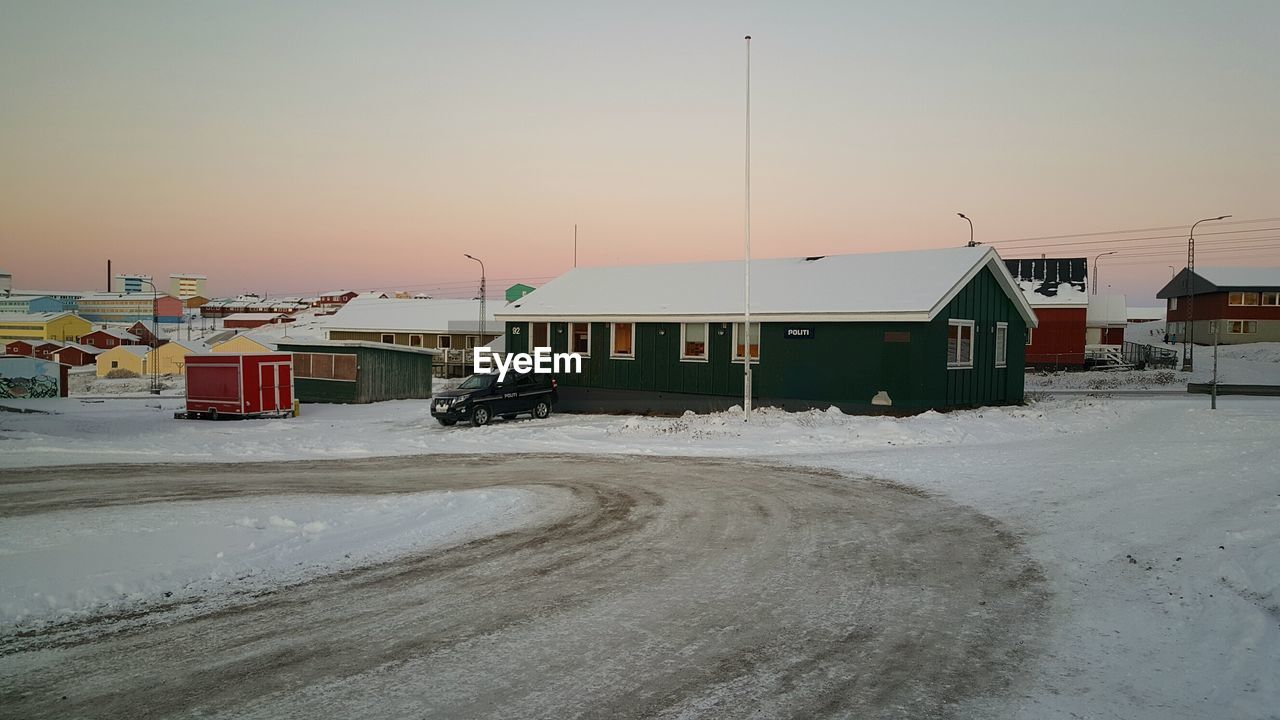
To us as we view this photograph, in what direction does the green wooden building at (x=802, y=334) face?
facing the viewer and to the left of the viewer

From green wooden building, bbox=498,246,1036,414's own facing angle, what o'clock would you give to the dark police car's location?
The dark police car is roughly at 1 o'clock from the green wooden building.

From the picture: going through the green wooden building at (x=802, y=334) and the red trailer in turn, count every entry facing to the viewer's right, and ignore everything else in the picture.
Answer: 0

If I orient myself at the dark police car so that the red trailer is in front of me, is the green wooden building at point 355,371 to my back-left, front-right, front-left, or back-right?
front-right

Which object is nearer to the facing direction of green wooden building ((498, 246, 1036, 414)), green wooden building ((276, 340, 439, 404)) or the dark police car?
the dark police car

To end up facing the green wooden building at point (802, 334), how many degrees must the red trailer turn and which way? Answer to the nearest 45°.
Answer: approximately 180°

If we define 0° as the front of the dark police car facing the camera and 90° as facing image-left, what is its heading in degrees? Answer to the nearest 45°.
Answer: approximately 45°

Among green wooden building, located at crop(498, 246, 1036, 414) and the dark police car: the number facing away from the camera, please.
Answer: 0

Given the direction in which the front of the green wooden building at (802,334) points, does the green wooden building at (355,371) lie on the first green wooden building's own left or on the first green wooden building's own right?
on the first green wooden building's own right
